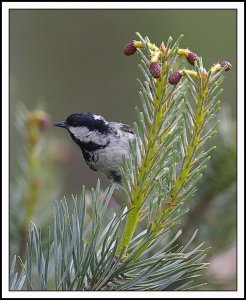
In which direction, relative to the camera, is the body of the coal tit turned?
to the viewer's left
